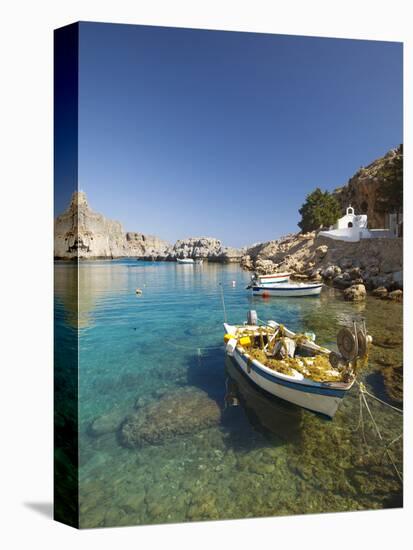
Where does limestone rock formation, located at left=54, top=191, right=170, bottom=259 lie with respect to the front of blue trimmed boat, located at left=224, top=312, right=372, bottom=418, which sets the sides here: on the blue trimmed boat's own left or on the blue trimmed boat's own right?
on the blue trimmed boat's own right
